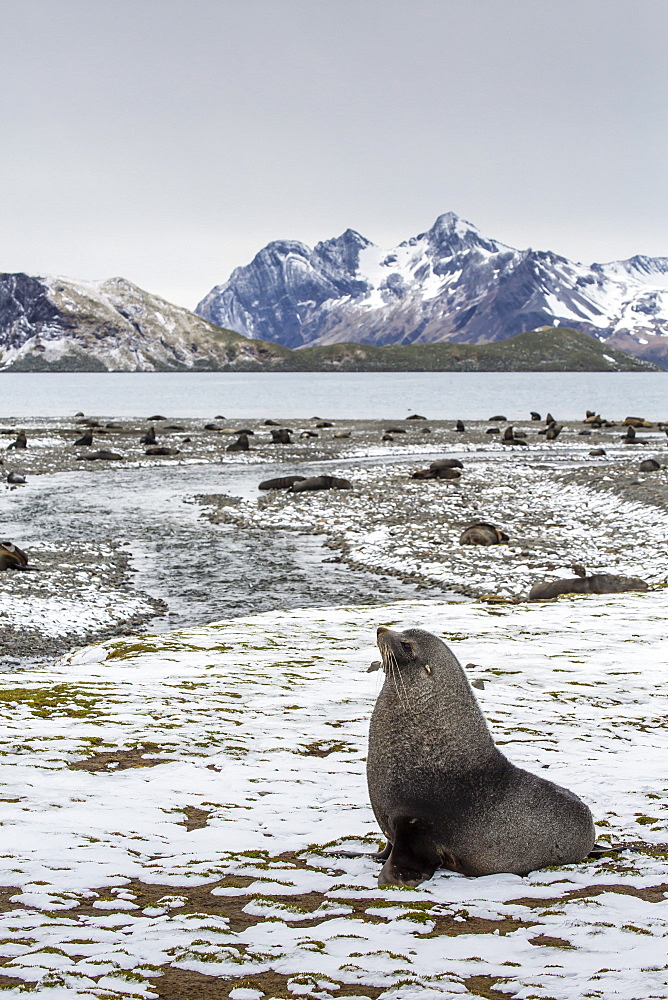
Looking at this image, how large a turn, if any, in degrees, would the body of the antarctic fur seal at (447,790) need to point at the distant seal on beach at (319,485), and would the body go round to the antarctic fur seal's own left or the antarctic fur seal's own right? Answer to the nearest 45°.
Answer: approximately 90° to the antarctic fur seal's own right

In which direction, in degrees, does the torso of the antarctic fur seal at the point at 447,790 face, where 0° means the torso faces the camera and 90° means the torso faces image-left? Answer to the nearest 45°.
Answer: approximately 90°

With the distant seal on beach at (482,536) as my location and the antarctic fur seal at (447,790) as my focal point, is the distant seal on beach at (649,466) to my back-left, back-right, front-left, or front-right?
back-left

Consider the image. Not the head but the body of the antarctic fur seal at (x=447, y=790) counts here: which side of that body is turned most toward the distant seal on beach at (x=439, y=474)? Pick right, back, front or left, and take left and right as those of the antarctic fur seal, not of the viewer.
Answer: right

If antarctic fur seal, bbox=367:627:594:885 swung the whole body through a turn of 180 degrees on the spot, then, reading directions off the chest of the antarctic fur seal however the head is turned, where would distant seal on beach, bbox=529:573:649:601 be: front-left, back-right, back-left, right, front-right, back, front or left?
left

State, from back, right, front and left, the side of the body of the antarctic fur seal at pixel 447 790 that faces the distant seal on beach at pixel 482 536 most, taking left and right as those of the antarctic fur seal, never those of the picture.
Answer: right

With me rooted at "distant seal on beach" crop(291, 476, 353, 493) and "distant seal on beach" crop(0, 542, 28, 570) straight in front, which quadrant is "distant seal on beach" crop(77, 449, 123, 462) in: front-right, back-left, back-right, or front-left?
back-right
